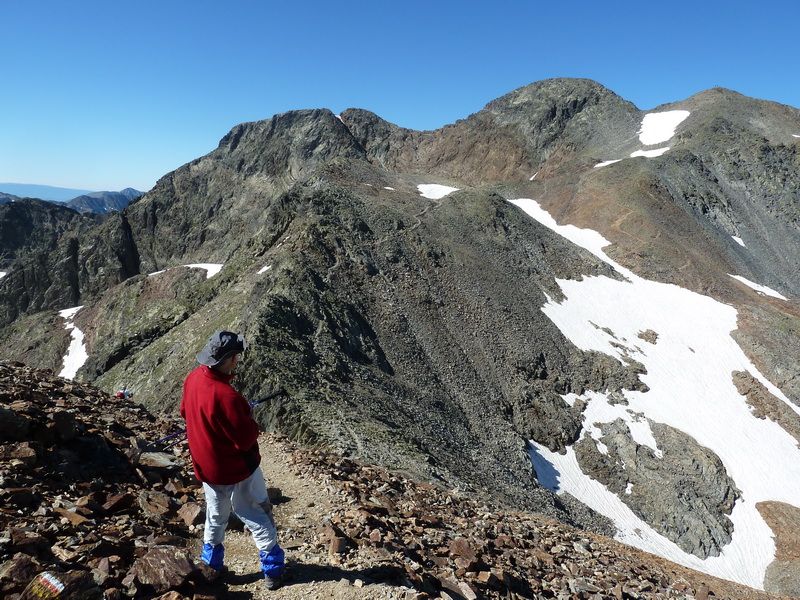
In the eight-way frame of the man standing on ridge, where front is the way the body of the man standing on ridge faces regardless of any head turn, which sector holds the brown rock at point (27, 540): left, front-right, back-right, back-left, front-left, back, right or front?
back-left

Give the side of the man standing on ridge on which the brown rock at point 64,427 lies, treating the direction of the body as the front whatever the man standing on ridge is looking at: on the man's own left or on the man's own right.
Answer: on the man's own left

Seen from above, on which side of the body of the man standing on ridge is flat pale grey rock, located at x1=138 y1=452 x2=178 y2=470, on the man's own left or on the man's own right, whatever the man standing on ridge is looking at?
on the man's own left

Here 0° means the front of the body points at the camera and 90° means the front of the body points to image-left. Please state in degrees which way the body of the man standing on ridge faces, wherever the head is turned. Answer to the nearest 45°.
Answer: approximately 225°

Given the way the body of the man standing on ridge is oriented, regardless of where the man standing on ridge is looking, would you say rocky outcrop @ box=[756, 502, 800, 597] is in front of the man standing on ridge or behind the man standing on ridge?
in front

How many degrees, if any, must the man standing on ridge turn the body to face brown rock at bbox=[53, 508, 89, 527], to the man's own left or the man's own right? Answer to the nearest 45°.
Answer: approximately 90° to the man's own left

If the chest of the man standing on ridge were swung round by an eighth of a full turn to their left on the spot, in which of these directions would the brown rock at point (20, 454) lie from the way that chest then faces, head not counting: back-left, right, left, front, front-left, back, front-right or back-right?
front-left

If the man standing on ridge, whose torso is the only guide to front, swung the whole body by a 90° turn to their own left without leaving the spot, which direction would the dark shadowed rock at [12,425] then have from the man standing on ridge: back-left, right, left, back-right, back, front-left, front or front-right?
front

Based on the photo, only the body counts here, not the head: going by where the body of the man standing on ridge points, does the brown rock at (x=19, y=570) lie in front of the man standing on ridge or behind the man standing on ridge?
behind
